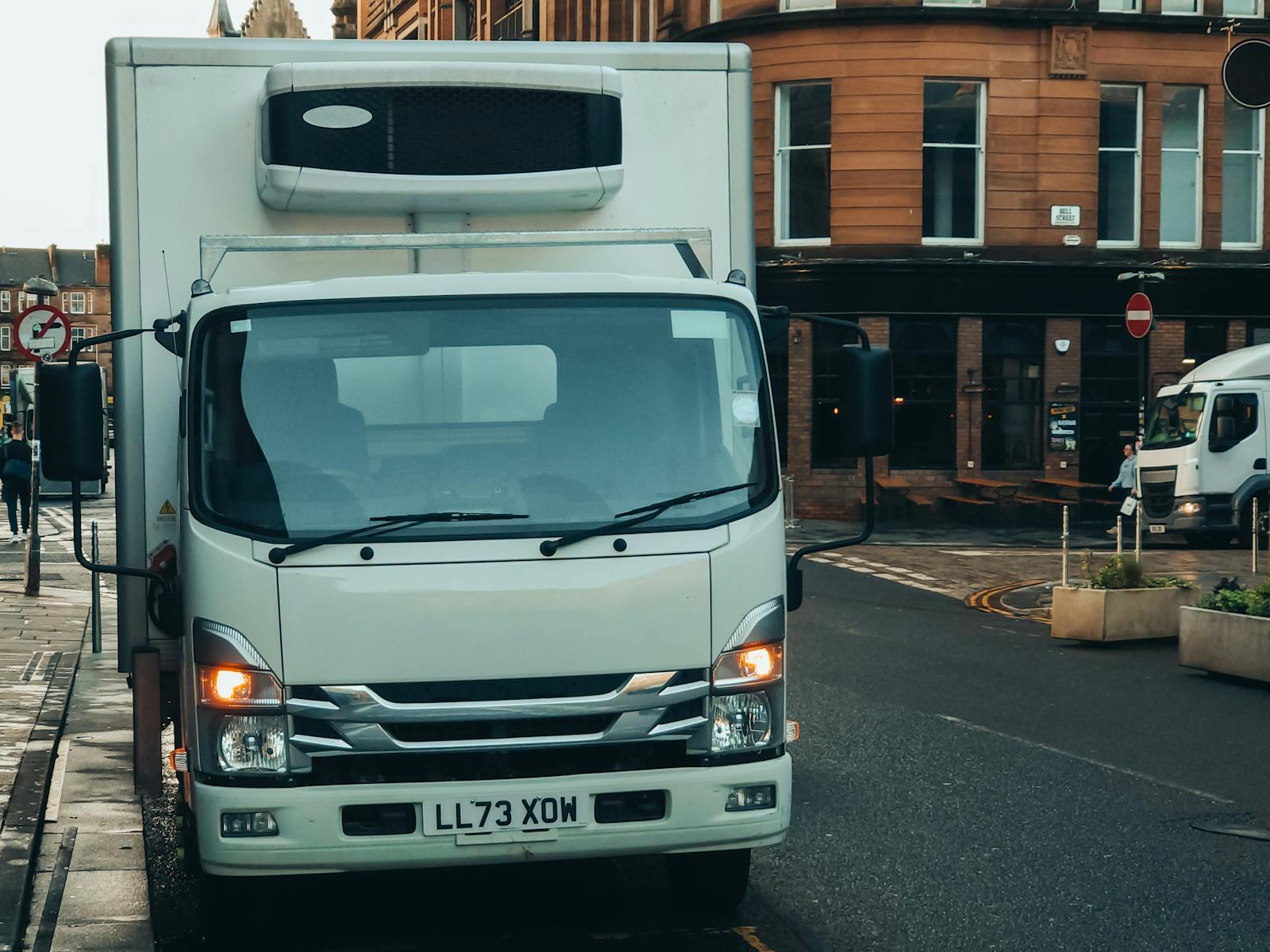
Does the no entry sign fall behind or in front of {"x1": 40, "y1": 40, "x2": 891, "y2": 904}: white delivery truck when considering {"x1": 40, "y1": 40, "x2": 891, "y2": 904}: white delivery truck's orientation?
behind

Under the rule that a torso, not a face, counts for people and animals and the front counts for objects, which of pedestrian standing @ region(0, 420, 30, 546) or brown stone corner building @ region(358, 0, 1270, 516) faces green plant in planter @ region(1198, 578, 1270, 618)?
the brown stone corner building

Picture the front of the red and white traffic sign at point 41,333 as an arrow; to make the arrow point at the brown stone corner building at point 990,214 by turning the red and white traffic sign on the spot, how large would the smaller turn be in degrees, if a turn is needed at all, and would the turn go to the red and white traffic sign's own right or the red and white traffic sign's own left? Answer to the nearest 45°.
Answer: approximately 135° to the red and white traffic sign's own left

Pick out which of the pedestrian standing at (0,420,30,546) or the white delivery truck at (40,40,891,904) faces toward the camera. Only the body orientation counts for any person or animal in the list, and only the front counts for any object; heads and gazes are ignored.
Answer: the white delivery truck

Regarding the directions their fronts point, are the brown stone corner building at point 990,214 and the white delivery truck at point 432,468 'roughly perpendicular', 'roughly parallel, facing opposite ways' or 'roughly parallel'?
roughly parallel

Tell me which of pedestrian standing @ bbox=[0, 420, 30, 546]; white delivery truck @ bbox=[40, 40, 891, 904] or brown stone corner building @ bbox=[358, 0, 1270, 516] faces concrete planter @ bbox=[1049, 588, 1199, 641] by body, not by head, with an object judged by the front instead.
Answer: the brown stone corner building

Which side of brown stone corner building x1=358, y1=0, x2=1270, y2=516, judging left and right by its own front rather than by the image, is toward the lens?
front

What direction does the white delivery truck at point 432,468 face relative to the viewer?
toward the camera

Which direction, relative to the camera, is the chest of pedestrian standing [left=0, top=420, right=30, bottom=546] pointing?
away from the camera

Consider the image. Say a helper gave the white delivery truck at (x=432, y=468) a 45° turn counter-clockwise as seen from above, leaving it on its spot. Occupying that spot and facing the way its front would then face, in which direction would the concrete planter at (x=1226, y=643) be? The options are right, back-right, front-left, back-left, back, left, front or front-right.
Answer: left

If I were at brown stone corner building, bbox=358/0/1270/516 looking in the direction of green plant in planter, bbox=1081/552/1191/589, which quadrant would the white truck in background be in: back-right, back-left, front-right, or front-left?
front-left

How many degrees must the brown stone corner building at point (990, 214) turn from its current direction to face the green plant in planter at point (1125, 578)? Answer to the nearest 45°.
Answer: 0° — it already faces it

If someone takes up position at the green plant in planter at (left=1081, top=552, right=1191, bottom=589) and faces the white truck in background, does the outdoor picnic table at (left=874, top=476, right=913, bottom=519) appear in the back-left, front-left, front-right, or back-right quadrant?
front-left

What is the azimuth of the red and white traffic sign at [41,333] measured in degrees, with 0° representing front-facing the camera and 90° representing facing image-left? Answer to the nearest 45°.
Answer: approximately 0°
